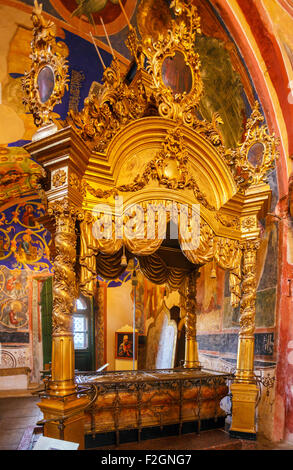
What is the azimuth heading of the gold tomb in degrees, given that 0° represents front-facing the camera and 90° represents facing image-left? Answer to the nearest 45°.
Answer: approximately 315°
